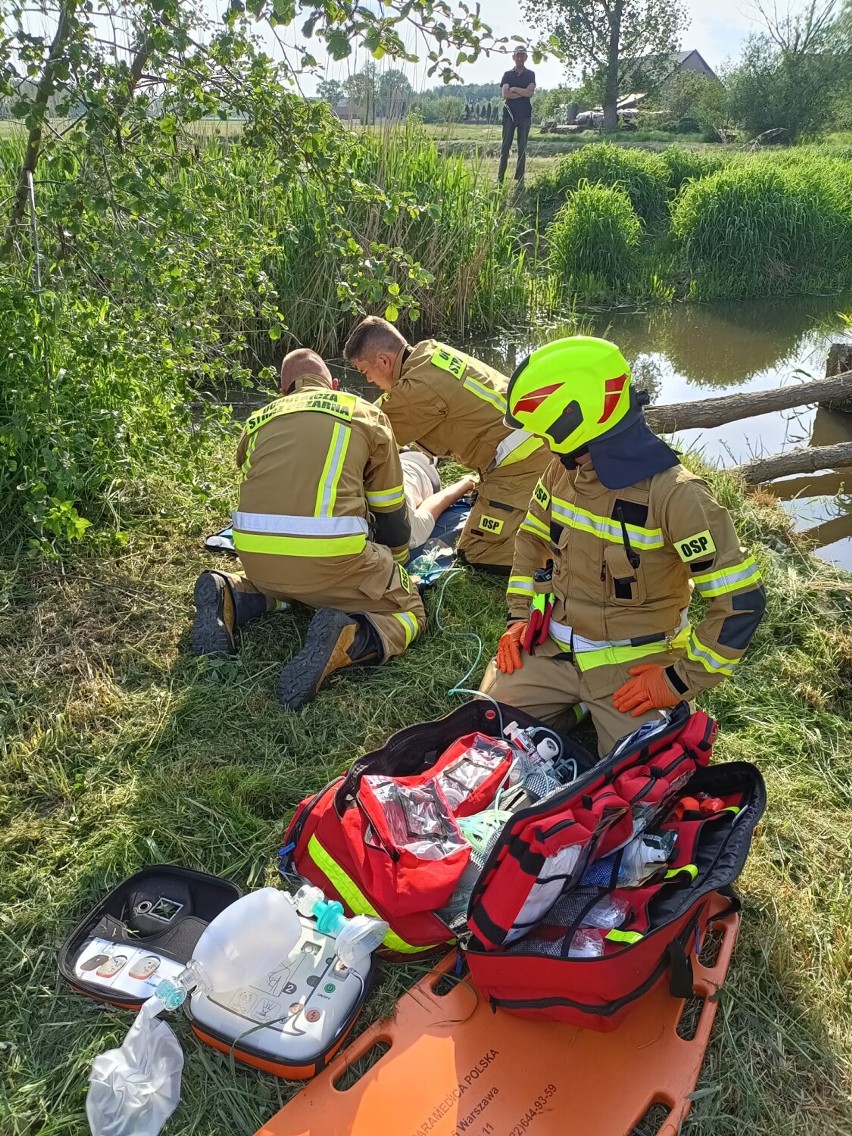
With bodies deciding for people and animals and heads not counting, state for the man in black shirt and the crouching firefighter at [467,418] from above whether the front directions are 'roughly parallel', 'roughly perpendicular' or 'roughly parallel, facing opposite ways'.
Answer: roughly perpendicular

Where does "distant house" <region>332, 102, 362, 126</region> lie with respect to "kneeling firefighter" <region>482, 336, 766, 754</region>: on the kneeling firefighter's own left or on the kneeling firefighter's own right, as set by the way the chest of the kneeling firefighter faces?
on the kneeling firefighter's own right

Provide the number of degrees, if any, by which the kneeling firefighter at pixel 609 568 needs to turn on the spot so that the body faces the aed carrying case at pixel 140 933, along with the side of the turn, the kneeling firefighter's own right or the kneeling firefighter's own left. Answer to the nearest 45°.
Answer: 0° — they already face it

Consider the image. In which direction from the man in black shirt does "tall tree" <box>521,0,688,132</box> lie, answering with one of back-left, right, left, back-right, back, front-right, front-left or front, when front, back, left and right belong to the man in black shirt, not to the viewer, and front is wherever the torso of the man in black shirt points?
back

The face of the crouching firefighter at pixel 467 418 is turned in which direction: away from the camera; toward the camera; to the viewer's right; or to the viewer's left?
to the viewer's left

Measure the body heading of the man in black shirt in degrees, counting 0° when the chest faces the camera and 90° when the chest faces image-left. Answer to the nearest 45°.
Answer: approximately 0°

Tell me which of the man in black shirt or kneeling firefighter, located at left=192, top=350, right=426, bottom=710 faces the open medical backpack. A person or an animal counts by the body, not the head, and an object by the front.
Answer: the man in black shirt

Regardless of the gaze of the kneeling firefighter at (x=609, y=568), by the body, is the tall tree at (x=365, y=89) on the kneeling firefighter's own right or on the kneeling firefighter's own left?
on the kneeling firefighter's own right

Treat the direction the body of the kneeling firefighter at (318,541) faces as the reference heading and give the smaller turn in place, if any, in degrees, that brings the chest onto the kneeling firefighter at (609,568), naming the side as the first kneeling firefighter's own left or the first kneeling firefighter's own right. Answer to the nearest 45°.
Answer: approximately 135° to the first kneeling firefighter's own right

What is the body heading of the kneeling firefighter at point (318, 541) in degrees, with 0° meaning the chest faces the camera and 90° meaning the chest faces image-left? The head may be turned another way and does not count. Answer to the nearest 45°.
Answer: approximately 180°

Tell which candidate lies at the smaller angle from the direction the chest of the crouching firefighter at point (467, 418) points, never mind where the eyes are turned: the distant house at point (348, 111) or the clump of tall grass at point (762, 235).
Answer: the distant house

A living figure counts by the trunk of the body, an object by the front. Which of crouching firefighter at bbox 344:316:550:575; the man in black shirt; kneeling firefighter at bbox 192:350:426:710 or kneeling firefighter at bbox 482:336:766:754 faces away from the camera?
kneeling firefighter at bbox 192:350:426:710

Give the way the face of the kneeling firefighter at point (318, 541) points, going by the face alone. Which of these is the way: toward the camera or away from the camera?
away from the camera

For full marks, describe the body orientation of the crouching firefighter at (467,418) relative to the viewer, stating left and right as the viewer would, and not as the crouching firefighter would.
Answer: facing to the left of the viewer

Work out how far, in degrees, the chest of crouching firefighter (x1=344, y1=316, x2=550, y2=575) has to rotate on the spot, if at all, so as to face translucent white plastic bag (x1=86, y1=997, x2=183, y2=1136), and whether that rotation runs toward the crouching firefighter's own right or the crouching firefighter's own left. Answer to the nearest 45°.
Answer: approximately 90° to the crouching firefighter's own left
